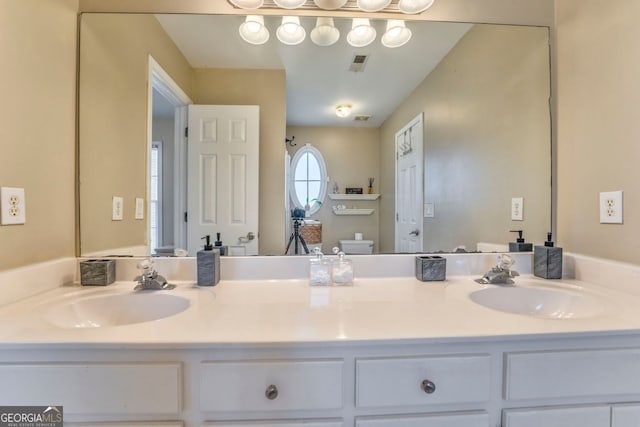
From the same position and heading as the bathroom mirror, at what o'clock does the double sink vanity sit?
The double sink vanity is roughly at 12 o'clock from the bathroom mirror.

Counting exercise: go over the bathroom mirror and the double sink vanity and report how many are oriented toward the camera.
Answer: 2

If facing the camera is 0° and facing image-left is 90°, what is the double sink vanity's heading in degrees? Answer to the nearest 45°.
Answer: approximately 0°

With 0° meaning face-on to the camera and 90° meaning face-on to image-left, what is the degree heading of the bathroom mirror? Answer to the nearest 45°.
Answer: approximately 0°
